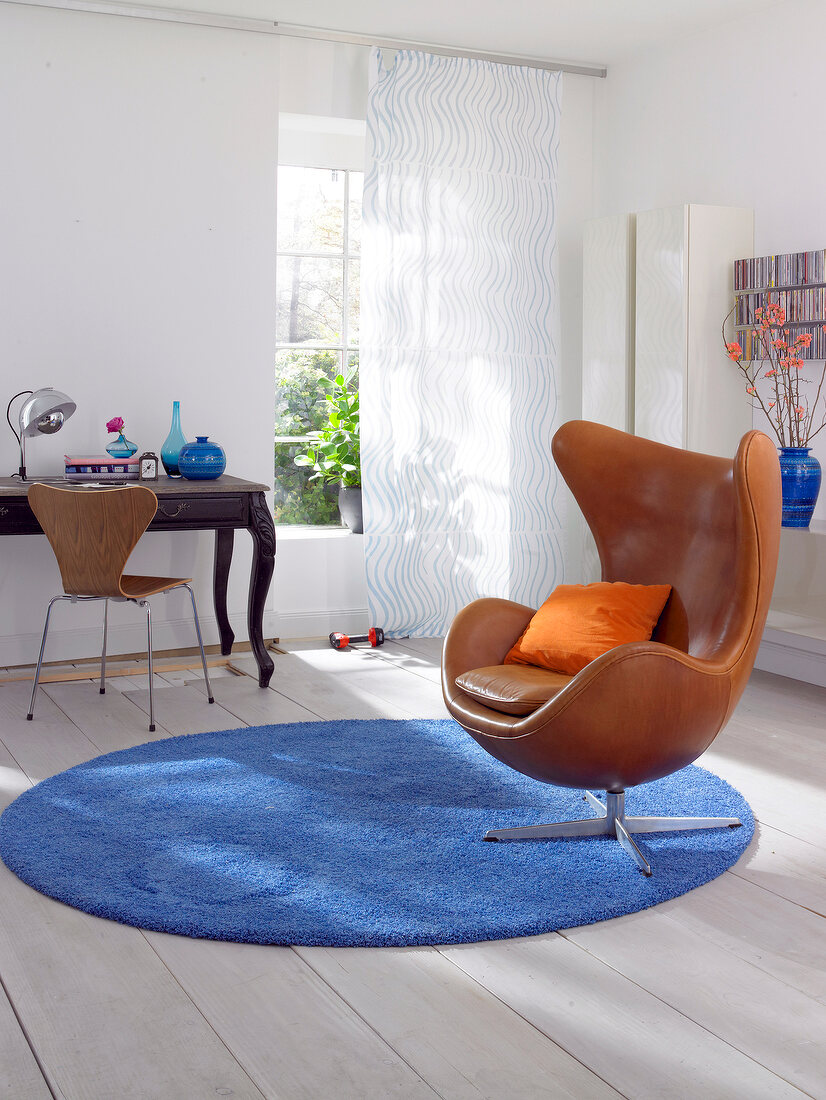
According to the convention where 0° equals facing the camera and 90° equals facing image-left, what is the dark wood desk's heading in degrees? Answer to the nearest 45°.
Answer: approximately 0°

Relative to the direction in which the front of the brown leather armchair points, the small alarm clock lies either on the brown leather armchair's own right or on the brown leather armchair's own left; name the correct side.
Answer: on the brown leather armchair's own right

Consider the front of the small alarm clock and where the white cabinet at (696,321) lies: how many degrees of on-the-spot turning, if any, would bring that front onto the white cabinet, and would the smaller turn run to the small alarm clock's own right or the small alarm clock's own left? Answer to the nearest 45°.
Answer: approximately 90° to the small alarm clock's own left

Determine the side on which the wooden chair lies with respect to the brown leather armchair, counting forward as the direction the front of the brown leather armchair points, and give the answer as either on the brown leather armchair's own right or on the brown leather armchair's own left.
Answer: on the brown leather armchair's own right

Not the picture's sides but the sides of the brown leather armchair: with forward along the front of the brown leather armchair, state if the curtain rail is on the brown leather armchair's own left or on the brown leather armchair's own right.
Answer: on the brown leather armchair's own right

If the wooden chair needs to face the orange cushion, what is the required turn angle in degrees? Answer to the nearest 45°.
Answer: approximately 90° to its right

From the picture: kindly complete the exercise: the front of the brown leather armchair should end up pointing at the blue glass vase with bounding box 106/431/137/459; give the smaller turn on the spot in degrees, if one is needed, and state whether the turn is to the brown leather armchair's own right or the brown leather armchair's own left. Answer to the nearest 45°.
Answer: approximately 90° to the brown leather armchair's own right
